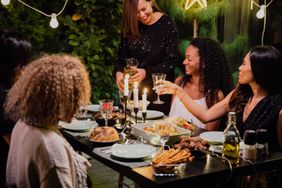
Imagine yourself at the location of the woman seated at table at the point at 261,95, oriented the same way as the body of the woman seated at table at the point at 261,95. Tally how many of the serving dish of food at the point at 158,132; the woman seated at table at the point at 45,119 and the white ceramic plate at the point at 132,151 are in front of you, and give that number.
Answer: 3

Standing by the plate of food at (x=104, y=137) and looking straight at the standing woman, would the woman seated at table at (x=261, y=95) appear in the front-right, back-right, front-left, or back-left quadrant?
front-right

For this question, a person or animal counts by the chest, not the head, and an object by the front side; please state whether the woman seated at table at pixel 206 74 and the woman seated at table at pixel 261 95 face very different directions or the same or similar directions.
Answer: same or similar directions

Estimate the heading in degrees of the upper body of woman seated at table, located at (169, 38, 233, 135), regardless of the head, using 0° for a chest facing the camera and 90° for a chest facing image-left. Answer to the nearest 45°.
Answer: approximately 45°

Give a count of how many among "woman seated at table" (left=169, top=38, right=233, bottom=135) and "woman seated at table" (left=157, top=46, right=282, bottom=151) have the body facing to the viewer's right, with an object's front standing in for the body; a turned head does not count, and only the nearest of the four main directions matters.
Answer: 0

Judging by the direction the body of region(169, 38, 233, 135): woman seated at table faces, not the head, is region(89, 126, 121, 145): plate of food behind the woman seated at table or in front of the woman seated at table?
in front

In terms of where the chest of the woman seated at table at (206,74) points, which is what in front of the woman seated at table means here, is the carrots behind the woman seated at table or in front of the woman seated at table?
in front

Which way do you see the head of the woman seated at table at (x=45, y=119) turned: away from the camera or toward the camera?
away from the camera

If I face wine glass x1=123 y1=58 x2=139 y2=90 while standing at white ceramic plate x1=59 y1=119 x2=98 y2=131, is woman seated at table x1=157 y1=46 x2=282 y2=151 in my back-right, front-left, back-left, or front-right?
front-right

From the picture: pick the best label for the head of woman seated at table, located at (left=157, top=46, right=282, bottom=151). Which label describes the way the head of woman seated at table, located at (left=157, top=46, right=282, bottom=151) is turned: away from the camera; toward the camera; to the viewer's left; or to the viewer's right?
to the viewer's left

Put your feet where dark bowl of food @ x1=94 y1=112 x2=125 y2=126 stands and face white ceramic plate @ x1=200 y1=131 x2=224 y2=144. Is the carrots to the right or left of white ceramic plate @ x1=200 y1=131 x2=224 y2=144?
right

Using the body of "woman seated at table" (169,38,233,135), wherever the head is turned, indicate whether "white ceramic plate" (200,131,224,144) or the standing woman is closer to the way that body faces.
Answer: the white ceramic plate

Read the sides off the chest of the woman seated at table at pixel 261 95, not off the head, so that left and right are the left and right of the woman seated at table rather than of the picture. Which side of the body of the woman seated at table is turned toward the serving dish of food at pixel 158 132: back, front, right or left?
front
